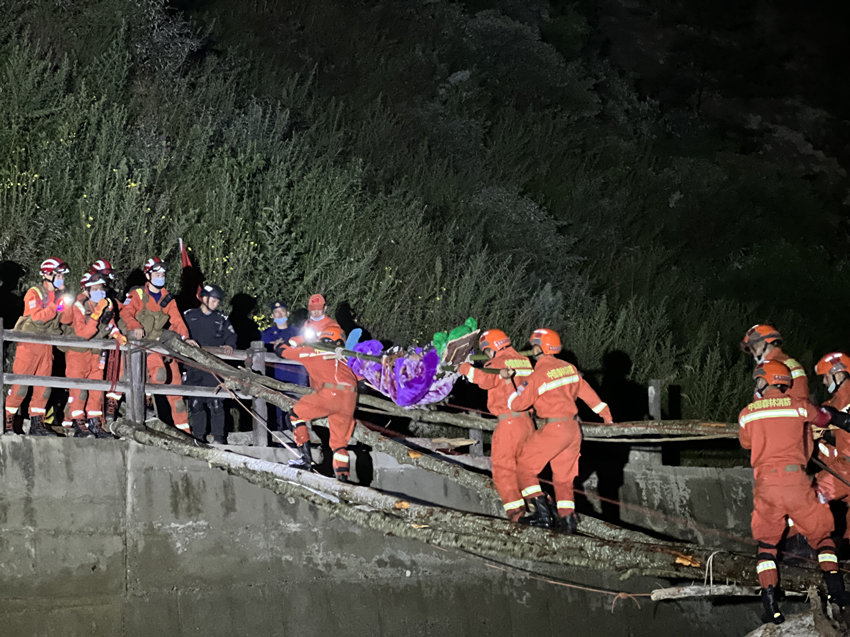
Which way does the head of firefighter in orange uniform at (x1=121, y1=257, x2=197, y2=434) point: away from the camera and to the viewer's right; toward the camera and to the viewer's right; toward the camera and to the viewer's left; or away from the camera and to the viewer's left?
toward the camera and to the viewer's right

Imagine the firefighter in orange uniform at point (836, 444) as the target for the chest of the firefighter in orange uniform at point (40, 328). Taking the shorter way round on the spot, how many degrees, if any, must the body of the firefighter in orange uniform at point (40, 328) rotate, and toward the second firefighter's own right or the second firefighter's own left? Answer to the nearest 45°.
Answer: approximately 45° to the second firefighter's own left

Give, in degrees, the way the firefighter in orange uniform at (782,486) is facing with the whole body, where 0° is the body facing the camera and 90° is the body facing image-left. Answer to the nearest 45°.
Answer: approximately 180°

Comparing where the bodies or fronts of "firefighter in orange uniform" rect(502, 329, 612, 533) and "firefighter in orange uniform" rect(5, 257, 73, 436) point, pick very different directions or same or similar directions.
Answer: very different directions

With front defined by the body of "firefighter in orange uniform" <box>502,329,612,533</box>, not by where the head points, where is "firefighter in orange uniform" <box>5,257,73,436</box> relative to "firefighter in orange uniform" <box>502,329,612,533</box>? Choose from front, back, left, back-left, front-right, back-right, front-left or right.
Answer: front-left

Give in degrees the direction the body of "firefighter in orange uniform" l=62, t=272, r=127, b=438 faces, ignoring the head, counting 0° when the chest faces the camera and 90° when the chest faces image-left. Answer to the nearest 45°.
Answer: approximately 315°

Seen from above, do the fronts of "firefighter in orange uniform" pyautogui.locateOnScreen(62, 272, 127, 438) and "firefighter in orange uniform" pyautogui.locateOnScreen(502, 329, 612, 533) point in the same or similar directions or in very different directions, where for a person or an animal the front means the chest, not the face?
very different directions

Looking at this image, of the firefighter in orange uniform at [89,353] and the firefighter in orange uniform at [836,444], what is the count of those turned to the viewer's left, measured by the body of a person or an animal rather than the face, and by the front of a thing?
1
